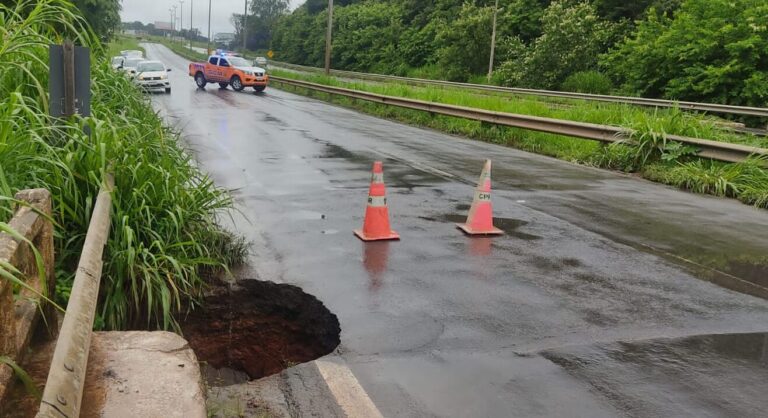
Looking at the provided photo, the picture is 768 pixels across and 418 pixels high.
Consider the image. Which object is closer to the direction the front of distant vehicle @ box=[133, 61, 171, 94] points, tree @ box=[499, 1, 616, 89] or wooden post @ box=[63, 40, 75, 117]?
the wooden post

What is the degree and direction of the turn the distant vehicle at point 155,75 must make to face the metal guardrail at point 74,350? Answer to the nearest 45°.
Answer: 0° — it already faces it

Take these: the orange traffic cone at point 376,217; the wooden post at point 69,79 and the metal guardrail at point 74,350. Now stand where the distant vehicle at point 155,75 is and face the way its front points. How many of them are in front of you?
3

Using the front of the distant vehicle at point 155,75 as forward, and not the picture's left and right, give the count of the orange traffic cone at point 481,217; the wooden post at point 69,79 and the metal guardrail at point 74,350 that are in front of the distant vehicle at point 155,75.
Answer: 3

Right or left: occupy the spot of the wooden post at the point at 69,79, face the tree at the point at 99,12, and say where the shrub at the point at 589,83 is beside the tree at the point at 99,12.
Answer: right

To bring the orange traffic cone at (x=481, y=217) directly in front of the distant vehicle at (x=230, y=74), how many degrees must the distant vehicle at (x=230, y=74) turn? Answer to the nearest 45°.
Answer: approximately 45° to its right

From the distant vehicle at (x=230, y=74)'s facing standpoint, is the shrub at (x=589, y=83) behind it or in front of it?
in front

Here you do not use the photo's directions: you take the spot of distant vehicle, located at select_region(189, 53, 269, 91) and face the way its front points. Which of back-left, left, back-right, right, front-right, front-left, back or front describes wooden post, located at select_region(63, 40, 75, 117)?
front-right

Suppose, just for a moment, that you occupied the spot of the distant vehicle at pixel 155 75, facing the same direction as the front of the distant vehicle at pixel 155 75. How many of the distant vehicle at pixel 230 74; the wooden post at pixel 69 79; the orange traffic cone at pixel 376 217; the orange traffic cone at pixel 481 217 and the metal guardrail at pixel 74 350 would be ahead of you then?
4

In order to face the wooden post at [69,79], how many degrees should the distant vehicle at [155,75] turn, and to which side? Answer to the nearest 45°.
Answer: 0° — it already faces it

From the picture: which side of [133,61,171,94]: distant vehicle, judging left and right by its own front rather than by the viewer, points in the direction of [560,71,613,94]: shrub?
left

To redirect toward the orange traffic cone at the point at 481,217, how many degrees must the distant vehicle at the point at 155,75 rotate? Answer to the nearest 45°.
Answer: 0° — it already faces it

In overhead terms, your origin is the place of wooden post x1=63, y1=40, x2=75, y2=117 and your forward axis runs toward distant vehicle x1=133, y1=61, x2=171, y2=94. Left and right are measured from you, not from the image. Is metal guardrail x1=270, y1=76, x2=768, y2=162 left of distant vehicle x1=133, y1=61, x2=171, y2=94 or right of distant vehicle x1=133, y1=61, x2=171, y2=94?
right
